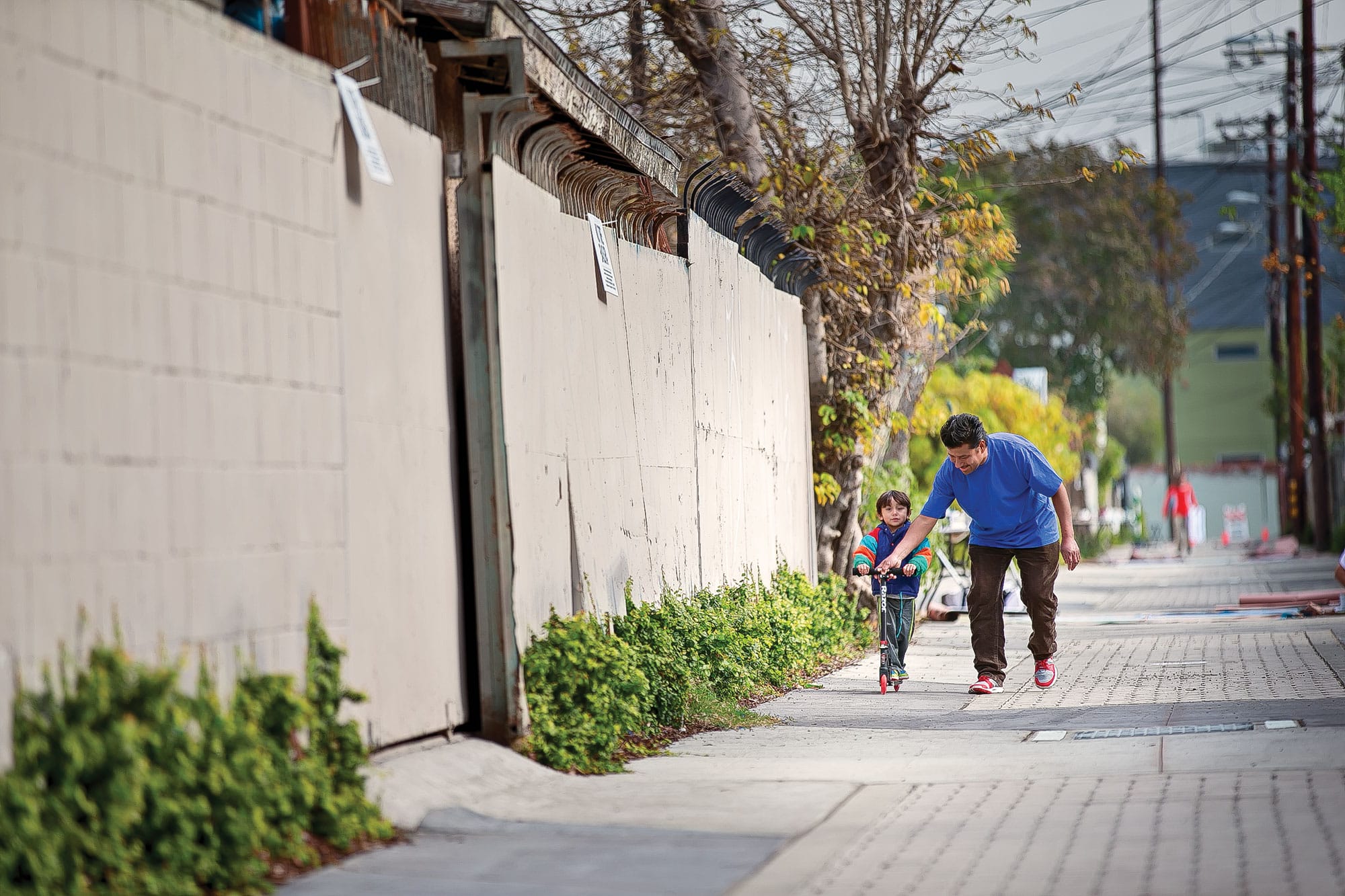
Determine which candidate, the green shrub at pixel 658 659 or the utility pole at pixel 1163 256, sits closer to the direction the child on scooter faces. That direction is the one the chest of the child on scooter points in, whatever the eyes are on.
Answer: the green shrub

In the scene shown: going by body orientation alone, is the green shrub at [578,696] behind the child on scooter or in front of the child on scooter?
in front

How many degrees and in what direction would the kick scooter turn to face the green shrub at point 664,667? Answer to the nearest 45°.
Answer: approximately 45° to its right

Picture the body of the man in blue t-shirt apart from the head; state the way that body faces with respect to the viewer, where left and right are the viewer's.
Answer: facing the viewer and to the left of the viewer

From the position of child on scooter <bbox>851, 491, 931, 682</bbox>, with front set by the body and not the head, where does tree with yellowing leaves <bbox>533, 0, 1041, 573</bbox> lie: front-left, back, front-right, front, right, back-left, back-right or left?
back

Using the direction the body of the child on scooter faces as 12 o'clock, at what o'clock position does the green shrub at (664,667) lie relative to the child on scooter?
The green shrub is roughly at 1 o'clock from the child on scooter.

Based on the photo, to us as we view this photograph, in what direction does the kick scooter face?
facing the viewer

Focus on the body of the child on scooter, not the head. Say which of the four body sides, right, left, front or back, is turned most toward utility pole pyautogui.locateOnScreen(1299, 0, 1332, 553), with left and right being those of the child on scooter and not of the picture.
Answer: back

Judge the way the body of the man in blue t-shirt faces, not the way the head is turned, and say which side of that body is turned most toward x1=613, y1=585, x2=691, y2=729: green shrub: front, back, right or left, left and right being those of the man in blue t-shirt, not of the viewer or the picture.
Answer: front
